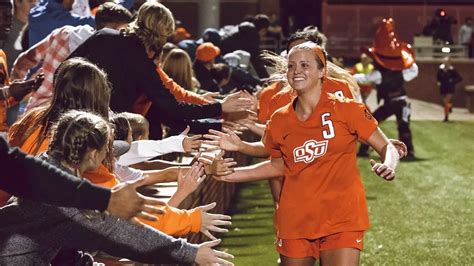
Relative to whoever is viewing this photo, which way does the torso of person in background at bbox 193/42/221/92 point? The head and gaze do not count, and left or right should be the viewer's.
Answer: facing to the right of the viewer

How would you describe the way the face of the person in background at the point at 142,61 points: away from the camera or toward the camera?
away from the camera

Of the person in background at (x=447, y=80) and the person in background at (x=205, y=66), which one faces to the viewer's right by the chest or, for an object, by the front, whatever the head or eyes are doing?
the person in background at (x=205, y=66)
